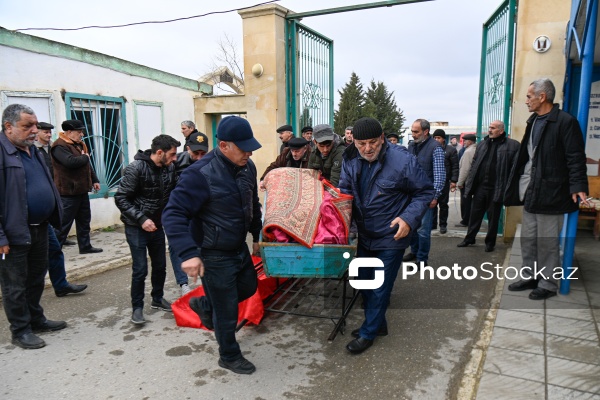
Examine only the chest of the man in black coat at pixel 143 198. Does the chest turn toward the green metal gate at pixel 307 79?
no

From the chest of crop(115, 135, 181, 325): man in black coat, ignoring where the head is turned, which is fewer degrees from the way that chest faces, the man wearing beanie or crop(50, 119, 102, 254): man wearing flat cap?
the man wearing beanie

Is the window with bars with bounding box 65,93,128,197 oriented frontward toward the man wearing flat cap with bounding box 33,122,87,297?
no

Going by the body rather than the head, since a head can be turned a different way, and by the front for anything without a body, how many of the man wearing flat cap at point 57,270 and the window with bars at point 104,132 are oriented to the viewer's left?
0

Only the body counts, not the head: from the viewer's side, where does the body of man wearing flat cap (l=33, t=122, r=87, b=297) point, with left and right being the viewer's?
facing the viewer and to the right of the viewer

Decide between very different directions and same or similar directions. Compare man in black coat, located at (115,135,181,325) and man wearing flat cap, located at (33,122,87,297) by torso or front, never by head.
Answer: same or similar directions

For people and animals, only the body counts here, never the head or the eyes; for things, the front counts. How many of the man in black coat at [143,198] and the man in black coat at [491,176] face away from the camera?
0

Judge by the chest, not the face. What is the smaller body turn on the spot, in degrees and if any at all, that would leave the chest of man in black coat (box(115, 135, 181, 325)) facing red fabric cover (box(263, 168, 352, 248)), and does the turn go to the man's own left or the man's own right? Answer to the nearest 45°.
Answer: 0° — they already face it

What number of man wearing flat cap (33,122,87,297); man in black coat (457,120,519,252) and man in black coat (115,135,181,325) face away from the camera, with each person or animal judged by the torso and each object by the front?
0

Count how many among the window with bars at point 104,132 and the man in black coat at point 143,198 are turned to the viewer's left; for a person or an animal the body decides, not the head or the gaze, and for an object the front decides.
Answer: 0

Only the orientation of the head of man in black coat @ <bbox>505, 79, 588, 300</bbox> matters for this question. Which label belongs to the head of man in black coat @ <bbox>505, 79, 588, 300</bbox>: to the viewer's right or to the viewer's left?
to the viewer's left

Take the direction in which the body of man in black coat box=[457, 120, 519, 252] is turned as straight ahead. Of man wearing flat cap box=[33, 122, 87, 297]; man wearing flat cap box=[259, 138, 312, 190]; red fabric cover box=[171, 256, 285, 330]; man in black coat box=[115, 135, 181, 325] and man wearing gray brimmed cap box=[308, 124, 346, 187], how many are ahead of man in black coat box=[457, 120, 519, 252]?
5

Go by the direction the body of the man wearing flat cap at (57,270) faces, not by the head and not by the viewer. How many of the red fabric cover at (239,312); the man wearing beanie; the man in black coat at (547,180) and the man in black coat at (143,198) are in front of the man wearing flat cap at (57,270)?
4

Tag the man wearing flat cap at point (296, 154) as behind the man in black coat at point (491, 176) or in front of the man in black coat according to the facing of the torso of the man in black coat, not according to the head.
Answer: in front

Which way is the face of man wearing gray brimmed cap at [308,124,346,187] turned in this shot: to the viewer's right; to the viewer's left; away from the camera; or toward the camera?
toward the camera

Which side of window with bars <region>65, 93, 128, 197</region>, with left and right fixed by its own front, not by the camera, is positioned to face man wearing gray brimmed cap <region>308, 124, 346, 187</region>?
front

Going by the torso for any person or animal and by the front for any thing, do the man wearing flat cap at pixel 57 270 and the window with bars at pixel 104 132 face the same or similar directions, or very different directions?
same or similar directions
